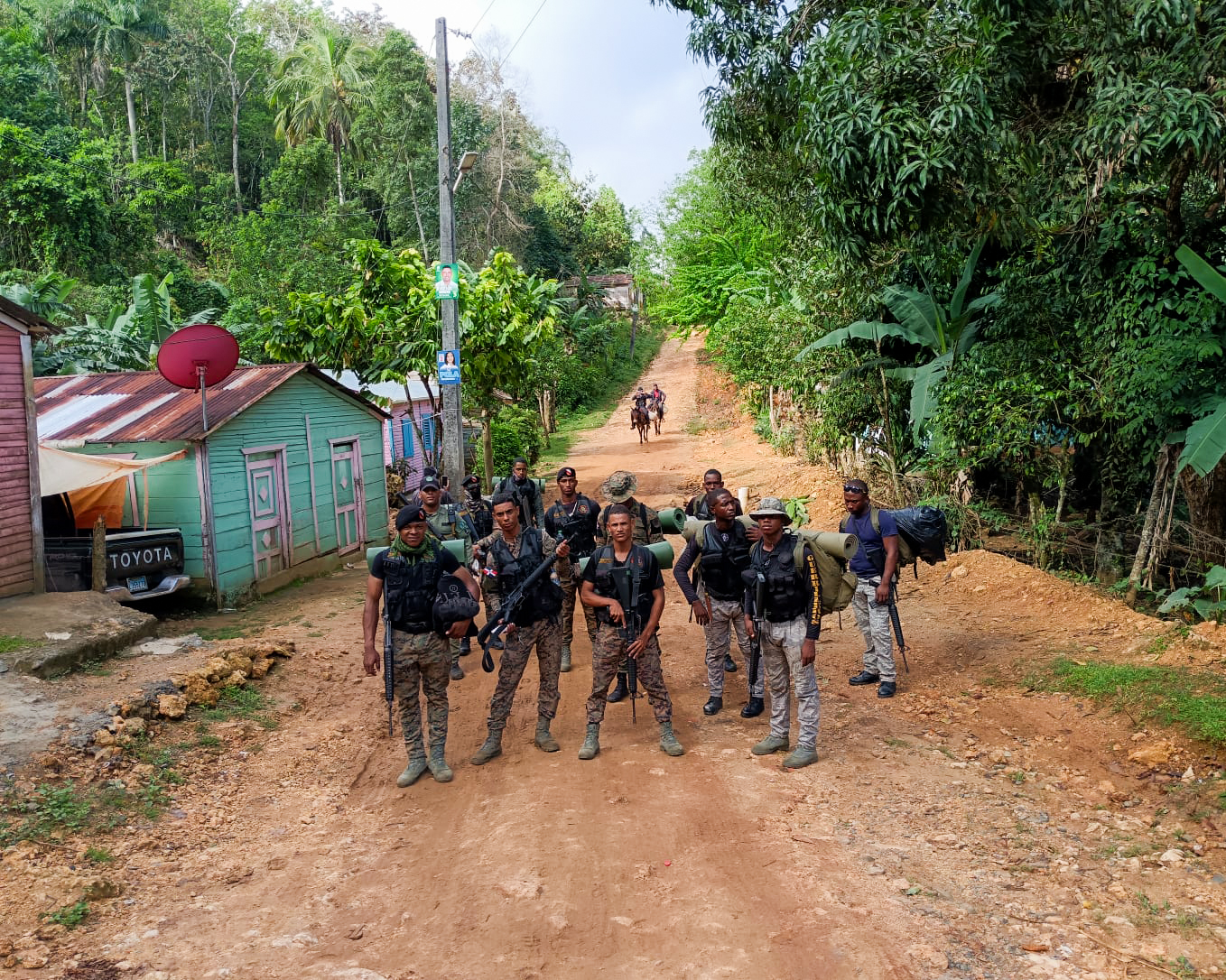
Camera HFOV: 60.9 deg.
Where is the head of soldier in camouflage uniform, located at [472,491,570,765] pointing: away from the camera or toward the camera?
toward the camera

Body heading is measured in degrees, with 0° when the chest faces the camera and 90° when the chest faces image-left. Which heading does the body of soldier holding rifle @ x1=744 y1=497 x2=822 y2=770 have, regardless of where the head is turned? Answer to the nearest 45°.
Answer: approximately 45°

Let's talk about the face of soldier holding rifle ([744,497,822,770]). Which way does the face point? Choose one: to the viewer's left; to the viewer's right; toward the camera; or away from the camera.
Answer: toward the camera

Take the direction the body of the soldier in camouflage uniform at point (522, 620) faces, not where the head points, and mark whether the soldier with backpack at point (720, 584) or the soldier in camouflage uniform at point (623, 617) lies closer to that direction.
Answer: the soldier in camouflage uniform

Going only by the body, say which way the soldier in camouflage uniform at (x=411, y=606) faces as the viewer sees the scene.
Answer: toward the camera

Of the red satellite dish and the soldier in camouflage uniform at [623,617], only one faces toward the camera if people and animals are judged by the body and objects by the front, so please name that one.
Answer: the soldier in camouflage uniform

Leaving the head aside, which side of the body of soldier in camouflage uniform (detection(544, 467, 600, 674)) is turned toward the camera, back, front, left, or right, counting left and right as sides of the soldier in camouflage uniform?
front

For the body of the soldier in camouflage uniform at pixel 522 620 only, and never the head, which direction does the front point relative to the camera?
toward the camera

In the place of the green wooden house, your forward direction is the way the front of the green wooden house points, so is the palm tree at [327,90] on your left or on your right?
on your left
